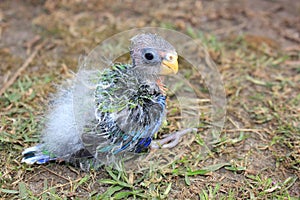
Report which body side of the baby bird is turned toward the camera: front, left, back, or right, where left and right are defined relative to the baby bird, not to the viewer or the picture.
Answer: right
